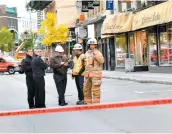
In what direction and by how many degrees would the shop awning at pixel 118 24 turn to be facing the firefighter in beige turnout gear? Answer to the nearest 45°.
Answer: approximately 45° to its left

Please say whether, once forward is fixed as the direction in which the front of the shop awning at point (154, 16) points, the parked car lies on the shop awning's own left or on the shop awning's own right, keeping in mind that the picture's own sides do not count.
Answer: on the shop awning's own right

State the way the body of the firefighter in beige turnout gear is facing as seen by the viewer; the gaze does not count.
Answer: toward the camera

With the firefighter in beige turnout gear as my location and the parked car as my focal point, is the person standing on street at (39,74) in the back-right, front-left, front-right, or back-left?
front-left

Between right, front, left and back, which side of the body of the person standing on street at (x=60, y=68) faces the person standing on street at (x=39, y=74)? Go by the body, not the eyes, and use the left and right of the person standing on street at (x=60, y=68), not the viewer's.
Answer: right

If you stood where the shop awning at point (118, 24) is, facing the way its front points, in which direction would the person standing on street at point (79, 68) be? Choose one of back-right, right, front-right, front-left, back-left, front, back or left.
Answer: front-left

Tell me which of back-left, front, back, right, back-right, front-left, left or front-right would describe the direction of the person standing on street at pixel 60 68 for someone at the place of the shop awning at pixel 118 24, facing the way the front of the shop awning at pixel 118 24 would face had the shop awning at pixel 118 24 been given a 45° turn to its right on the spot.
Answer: left

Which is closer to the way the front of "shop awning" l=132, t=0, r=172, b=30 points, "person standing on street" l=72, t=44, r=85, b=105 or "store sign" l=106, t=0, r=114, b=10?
the person standing on street

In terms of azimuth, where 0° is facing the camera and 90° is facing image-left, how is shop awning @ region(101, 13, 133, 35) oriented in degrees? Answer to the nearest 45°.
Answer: approximately 45°

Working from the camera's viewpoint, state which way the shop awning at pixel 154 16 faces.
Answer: facing the viewer and to the left of the viewer

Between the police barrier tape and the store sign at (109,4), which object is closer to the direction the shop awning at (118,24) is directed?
the police barrier tape

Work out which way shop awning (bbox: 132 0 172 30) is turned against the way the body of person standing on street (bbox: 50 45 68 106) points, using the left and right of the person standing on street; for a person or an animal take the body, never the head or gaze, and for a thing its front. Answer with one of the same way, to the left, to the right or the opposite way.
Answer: to the right

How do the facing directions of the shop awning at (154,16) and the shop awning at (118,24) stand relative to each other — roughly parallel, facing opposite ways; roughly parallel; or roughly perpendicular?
roughly parallel

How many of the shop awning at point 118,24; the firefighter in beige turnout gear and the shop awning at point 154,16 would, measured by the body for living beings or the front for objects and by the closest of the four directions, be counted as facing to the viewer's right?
0
